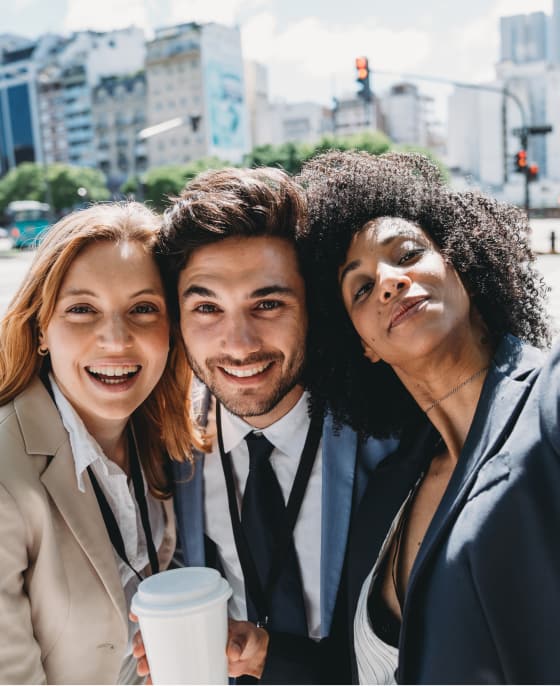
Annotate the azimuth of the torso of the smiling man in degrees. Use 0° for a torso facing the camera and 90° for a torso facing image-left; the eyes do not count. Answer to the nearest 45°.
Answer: approximately 0°

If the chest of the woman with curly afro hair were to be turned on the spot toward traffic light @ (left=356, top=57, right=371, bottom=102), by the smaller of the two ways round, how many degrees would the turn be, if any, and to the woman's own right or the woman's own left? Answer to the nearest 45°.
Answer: approximately 135° to the woman's own right

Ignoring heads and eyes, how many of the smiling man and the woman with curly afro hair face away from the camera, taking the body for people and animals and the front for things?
0

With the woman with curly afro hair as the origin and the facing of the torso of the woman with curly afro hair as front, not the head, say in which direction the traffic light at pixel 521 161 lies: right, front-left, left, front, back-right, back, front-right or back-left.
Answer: back-right

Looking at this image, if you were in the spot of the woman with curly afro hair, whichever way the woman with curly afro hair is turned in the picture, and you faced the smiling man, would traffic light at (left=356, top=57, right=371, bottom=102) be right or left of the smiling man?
right

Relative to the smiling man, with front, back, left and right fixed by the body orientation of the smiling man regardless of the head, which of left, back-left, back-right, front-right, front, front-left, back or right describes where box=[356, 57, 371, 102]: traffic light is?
back

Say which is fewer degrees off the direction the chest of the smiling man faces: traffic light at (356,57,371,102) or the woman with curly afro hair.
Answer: the woman with curly afro hair
